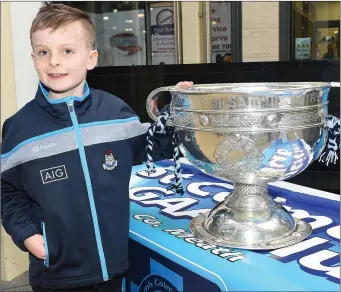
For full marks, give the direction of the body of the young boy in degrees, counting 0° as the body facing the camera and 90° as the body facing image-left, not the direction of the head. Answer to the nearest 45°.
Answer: approximately 0°
